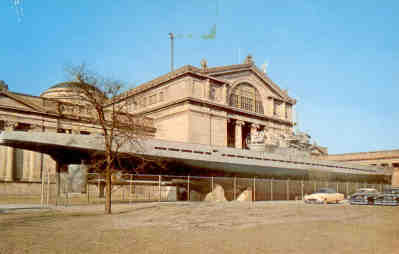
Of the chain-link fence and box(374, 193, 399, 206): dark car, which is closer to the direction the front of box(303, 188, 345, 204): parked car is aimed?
the chain-link fence

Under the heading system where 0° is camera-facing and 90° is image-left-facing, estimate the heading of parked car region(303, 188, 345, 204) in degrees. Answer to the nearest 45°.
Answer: approximately 45°

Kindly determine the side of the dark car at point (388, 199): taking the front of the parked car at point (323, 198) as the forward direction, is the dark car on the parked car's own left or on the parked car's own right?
on the parked car's own left
